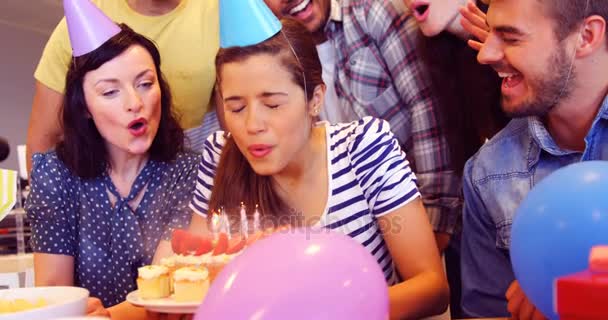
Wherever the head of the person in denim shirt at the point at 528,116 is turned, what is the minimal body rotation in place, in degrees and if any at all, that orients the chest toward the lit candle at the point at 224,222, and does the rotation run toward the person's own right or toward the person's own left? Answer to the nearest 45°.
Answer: approximately 45° to the person's own right

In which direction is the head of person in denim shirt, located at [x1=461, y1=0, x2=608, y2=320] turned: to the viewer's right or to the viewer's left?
to the viewer's left

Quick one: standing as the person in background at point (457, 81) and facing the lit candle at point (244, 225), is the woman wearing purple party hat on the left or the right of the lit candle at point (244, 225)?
right

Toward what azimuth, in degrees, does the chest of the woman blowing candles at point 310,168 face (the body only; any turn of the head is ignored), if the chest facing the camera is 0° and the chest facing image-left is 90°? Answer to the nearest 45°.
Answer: approximately 45°

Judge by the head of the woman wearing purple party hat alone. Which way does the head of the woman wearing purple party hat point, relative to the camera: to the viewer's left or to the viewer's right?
to the viewer's right

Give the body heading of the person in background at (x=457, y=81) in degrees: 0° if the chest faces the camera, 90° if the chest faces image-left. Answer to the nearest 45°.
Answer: approximately 45°
